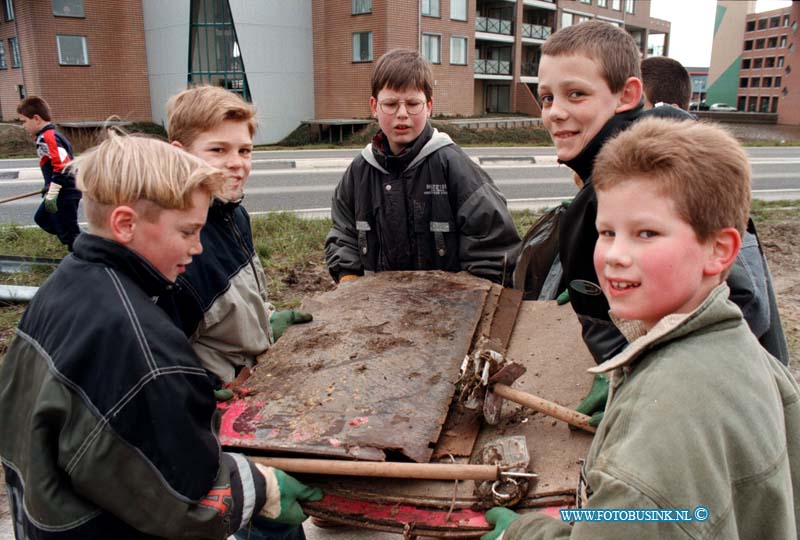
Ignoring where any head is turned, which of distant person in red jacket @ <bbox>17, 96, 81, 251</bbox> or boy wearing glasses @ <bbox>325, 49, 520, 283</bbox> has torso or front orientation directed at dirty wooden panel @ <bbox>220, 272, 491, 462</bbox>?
the boy wearing glasses

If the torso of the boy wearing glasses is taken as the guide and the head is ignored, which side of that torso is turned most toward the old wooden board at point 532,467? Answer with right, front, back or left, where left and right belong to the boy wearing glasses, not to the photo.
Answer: front

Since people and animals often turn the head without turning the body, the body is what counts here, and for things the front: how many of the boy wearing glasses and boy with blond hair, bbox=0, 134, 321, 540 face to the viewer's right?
1

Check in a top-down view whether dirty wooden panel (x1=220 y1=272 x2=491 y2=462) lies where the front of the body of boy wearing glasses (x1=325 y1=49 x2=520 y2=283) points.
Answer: yes

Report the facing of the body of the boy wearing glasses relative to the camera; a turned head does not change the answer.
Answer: toward the camera

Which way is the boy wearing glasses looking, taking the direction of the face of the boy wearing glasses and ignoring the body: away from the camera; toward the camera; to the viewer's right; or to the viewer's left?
toward the camera

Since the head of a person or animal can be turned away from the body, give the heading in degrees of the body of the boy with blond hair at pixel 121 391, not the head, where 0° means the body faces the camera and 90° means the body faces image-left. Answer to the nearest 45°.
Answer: approximately 270°

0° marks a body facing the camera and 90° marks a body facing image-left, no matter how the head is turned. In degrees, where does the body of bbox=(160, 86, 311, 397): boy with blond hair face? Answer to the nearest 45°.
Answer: approximately 315°

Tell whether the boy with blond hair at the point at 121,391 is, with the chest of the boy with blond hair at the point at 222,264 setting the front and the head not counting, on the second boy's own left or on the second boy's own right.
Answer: on the second boy's own right
